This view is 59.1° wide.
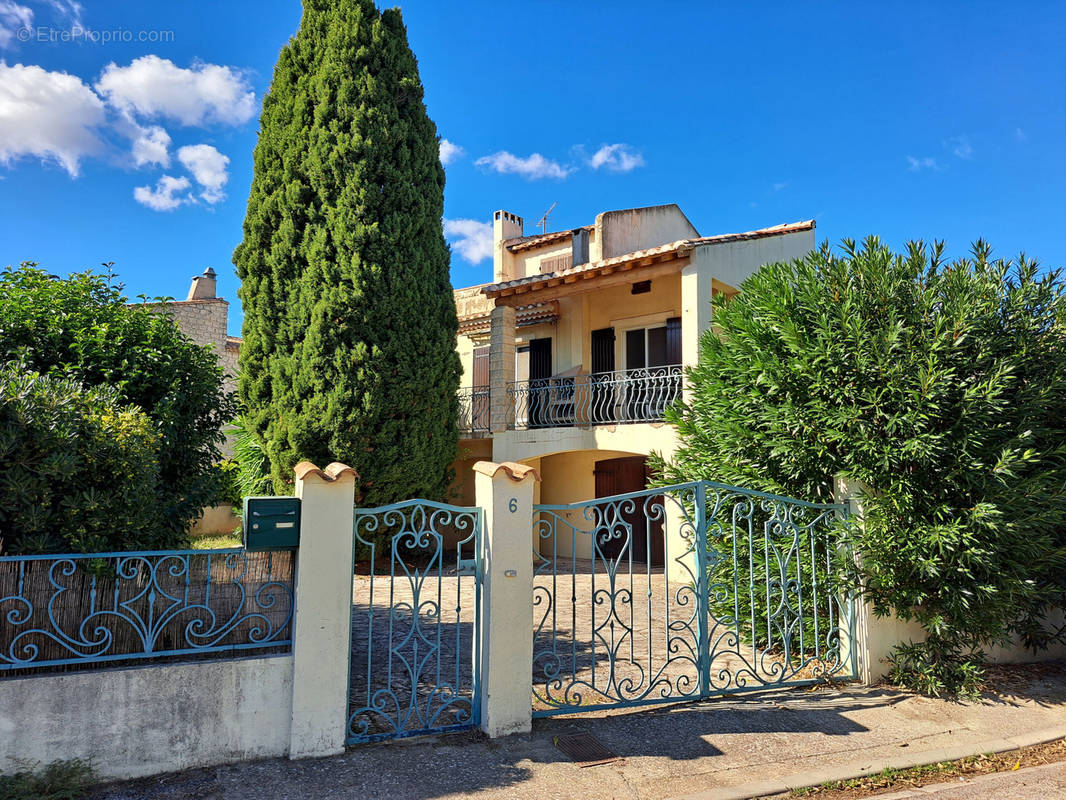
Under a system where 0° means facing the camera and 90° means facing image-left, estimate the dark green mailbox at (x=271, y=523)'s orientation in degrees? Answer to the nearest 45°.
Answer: approximately 0°

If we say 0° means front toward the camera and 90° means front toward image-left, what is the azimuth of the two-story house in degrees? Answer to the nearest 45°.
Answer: approximately 45°

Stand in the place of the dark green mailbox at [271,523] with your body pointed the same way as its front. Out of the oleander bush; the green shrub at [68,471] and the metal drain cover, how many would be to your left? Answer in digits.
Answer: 2

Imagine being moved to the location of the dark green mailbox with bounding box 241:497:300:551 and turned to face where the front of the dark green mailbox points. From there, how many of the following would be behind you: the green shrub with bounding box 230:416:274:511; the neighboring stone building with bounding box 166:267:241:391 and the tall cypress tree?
3

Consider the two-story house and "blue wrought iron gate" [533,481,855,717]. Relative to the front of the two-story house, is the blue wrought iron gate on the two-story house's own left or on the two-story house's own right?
on the two-story house's own left

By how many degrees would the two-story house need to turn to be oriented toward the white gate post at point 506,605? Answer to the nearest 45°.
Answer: approximately 45° to its left

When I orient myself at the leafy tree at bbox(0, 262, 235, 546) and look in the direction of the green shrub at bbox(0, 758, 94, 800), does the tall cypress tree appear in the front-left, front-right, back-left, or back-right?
back-left

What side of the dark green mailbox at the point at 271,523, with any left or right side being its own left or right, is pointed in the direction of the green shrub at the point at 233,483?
back

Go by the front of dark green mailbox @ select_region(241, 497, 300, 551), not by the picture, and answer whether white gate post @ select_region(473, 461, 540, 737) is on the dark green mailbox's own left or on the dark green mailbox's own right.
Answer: on the dark green mailbox's own left
